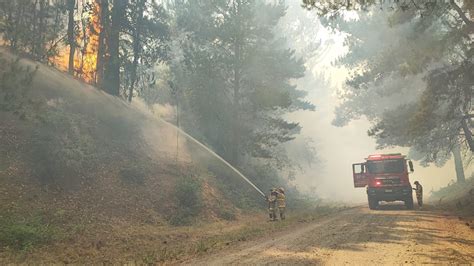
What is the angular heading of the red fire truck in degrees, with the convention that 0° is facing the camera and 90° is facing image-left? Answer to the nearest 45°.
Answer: approximately 0°
